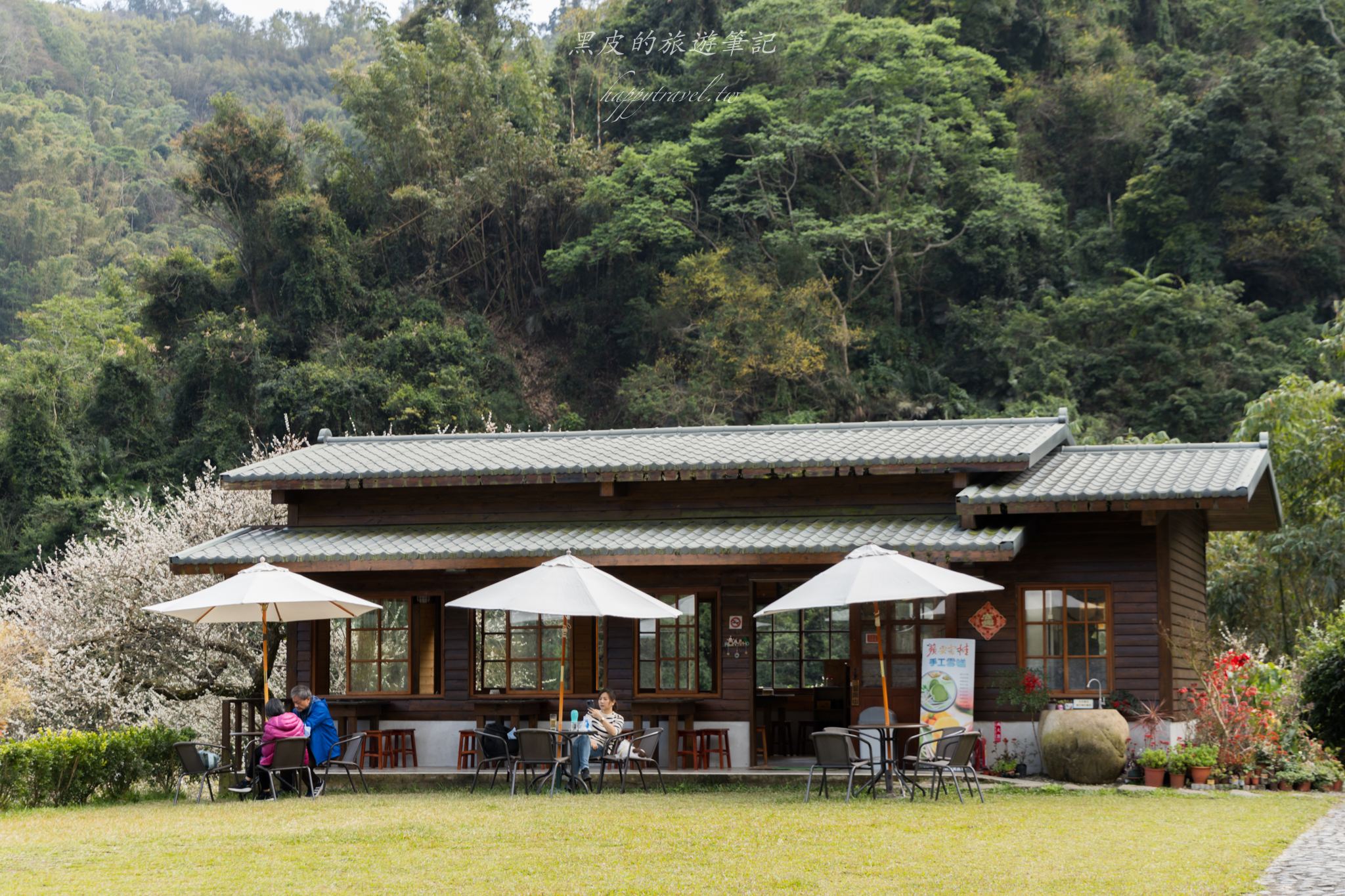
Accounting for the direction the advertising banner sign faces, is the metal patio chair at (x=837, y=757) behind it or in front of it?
in front

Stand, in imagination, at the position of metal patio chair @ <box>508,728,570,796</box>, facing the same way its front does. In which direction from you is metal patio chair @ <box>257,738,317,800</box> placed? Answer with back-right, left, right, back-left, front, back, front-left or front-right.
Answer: left

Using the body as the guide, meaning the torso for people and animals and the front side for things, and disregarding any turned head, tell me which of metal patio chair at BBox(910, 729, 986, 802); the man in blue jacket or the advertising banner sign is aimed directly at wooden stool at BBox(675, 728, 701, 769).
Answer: the metal patio chair

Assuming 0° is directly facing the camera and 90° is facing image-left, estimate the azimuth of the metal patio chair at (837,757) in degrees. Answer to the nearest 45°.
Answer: approximately 225°

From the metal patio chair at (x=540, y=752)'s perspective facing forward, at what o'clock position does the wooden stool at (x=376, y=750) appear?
The wooden stool is roughly at 11 o'clock from the metal patio chair.

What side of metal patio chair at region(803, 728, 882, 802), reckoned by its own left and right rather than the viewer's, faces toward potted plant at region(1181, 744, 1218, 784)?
front

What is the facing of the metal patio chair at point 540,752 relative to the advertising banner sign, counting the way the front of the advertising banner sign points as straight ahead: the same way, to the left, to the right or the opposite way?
the opposite way

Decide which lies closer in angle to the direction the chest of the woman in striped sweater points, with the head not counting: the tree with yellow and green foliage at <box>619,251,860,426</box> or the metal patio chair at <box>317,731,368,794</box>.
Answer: the metal patio chair

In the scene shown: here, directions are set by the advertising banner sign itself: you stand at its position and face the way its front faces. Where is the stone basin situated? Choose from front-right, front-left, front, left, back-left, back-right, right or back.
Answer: left

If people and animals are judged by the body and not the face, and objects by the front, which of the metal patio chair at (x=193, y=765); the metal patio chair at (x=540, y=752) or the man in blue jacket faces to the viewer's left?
the man in blue jacket

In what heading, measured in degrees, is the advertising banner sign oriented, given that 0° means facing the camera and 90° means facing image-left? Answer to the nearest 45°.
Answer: approximately 0°

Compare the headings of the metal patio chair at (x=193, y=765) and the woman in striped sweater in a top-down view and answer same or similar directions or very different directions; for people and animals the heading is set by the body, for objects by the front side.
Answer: very different directions

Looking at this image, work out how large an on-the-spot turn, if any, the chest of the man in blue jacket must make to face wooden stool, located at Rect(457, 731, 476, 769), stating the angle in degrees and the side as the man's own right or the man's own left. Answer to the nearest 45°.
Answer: approximately 135° to the man's own right
